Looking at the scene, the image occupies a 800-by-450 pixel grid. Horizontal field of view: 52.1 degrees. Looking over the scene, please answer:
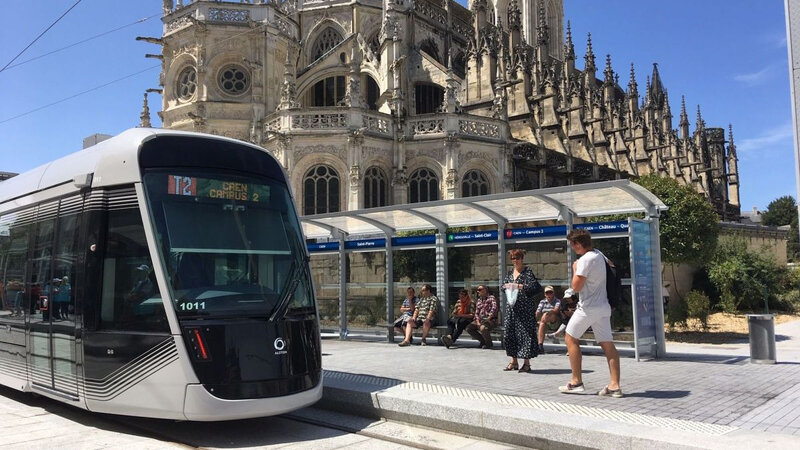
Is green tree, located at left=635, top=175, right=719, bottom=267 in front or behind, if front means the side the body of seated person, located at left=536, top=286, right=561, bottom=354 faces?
behind

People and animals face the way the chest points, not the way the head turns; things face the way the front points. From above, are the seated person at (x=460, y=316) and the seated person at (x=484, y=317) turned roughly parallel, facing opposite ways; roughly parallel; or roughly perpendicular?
roughly parallel

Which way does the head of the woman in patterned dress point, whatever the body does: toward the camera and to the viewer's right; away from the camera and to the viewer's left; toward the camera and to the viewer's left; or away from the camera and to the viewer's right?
toward the camera and to the viewer's left

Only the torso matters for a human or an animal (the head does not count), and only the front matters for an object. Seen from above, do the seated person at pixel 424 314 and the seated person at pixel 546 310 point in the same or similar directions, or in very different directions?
same or similar directions

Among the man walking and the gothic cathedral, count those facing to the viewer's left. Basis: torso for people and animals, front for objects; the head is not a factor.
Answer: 1

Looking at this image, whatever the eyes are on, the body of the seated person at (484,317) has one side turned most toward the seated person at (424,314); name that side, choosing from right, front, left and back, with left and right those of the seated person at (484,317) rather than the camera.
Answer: right

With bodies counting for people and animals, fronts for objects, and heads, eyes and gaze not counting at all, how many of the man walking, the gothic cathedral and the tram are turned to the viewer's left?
1

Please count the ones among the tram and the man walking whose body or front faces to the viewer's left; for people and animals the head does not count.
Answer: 1

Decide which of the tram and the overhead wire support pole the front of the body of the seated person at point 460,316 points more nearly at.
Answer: the tram

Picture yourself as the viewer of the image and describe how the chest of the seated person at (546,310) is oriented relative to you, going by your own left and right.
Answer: facing the viewer and to the left of the viewer

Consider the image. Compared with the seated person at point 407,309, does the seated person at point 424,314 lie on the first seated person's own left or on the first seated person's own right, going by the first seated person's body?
on the first seated person's own left

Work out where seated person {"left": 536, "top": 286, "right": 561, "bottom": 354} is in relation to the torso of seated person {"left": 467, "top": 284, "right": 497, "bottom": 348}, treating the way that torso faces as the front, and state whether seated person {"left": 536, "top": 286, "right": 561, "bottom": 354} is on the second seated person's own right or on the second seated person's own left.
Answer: on the second seated person's own left

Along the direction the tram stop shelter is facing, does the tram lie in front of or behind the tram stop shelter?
in front

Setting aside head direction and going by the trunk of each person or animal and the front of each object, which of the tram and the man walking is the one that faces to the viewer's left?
the man walking
